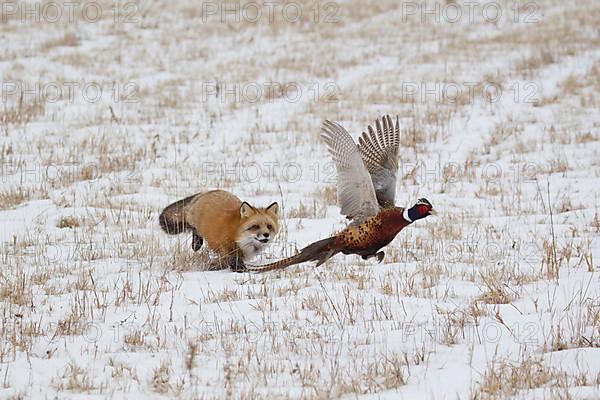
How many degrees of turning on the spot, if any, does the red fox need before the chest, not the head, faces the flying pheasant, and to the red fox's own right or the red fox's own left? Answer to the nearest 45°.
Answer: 0° — it already faces it

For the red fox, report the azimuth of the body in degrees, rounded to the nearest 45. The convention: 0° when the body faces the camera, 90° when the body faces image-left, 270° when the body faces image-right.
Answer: approximately 315°

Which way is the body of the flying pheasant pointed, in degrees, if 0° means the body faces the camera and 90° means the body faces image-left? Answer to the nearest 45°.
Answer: approximately 270°
